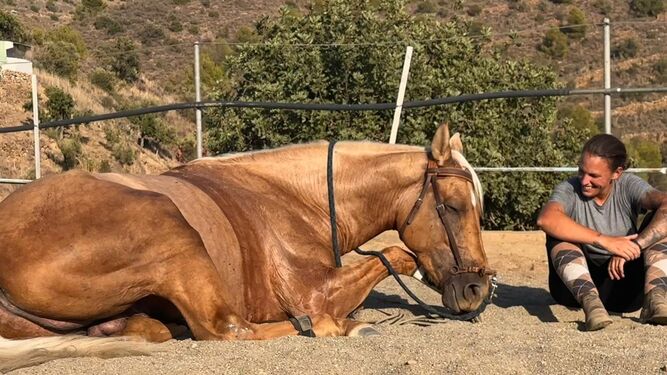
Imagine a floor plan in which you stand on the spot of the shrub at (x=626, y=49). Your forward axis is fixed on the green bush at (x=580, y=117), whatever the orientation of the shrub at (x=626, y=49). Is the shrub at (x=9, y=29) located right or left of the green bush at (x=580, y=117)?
right

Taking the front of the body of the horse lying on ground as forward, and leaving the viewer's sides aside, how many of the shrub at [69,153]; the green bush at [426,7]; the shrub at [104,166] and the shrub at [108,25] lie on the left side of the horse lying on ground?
4

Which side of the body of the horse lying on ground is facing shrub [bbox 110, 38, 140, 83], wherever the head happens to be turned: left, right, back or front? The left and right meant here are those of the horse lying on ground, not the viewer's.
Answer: left

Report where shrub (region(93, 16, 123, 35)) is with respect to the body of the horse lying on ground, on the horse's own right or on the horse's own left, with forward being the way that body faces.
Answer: on the horse's own left

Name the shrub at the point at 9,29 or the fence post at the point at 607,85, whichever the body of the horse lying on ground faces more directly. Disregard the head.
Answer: the fence post

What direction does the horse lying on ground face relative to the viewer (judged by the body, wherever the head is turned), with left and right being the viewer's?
facing to the right of the viewer

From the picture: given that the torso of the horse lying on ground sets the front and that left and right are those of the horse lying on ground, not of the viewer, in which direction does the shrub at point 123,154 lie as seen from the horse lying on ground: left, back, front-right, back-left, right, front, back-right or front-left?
left

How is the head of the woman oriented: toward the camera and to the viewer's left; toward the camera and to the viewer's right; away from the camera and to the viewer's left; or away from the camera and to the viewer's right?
toward the camera and to the viewer's left

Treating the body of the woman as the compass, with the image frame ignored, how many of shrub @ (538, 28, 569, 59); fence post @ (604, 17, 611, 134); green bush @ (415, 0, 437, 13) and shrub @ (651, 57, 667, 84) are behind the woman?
4

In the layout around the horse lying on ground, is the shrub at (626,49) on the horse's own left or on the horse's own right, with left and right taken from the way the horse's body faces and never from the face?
on the horse's own left

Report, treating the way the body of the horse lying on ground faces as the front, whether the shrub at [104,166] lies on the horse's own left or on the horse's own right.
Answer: on the horse's own left
